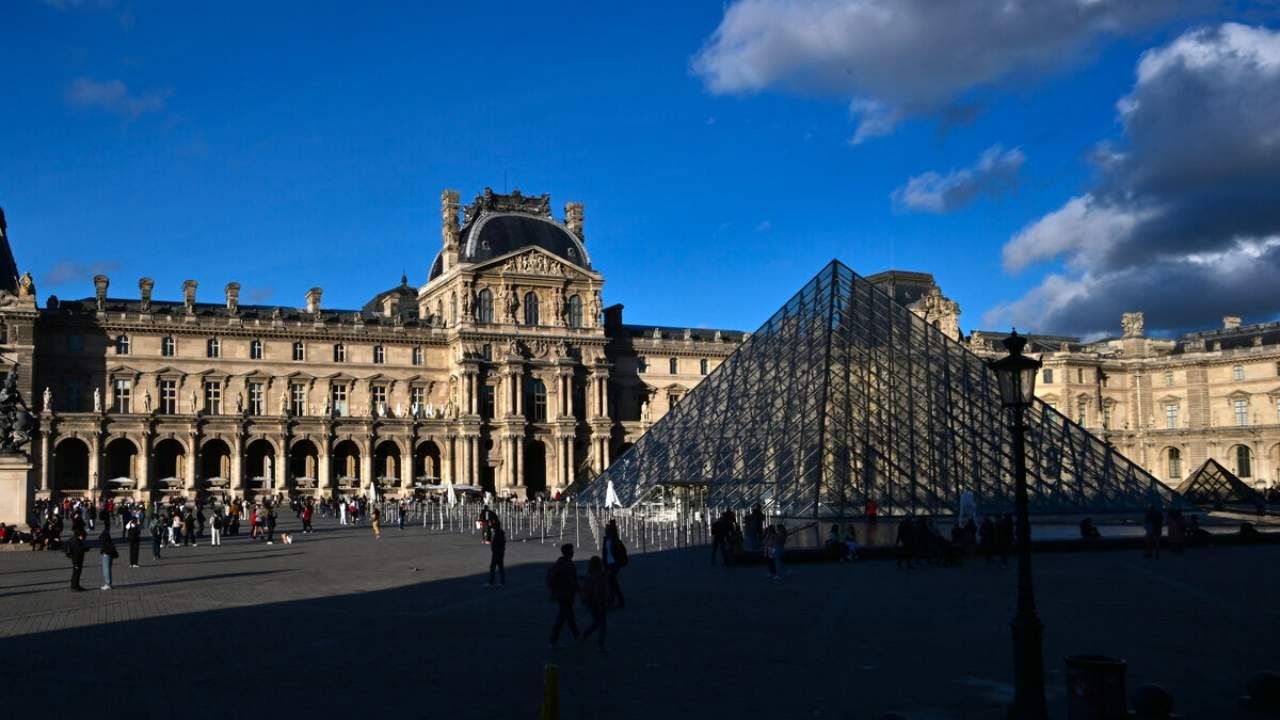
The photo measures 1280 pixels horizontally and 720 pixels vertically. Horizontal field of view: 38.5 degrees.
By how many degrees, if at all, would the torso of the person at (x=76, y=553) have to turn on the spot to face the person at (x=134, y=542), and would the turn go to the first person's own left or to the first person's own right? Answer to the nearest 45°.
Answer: approximately 90° to the first person's own left

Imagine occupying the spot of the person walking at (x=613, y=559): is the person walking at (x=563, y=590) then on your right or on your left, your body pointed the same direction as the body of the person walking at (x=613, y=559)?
on your left

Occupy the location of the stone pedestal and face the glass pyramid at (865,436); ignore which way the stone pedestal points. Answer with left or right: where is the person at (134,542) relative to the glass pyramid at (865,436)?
right

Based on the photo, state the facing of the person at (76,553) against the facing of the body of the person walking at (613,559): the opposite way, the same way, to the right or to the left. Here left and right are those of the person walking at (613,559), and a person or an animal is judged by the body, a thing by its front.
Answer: the opposite way
